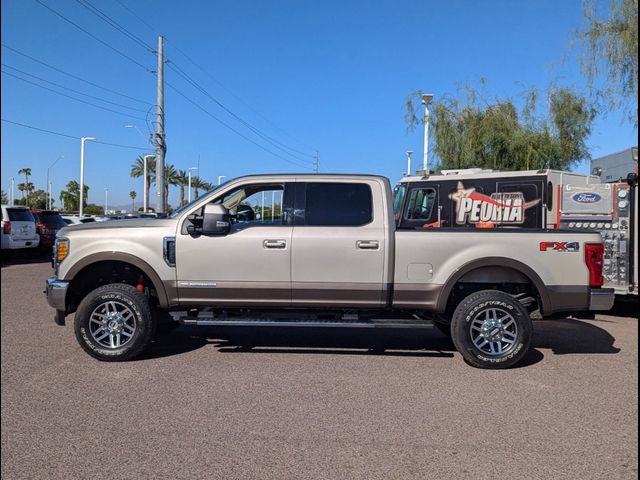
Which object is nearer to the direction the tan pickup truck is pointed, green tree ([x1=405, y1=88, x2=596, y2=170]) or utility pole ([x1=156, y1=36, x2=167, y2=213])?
the utility pole

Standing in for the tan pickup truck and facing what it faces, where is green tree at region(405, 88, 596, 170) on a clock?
The green tree is roughly at 4 o'clock from the tan pickup truck.

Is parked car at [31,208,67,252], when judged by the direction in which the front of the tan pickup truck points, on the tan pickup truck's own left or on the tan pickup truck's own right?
on the tan pickup truck's own right

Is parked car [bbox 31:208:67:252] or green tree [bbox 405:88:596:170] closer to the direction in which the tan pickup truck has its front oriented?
the parked car

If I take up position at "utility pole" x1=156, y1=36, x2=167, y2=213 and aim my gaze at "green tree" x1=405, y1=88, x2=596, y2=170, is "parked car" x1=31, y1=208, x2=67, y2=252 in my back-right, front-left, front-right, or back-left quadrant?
back-right

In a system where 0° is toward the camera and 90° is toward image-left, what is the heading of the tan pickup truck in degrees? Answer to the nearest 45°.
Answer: approximately 90°
